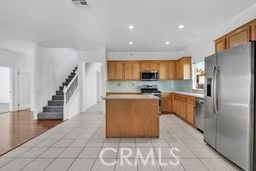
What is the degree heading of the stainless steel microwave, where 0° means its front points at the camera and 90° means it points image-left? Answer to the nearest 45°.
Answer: approximately 0°

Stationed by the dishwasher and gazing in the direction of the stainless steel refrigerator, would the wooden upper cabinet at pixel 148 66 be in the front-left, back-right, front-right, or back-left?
back-right

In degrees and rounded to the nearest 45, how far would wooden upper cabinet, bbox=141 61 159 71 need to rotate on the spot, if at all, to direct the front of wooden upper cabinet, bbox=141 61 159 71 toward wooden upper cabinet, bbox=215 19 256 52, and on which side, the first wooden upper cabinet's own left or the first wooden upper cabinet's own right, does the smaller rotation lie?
0° — it already faces it

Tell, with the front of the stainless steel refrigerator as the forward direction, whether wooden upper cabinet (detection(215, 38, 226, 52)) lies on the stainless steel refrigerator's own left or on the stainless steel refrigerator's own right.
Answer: on the stainless steel refrigerator's own right

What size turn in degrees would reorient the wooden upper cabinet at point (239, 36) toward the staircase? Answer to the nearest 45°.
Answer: approximately 45° to its right
